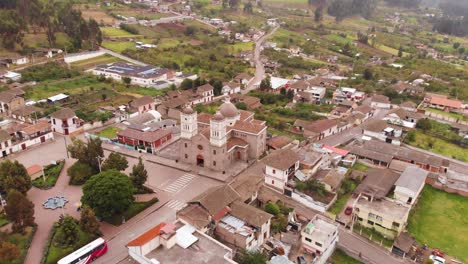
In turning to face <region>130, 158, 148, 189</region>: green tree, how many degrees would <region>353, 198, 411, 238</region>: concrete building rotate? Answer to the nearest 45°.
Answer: approximately 45° to its right

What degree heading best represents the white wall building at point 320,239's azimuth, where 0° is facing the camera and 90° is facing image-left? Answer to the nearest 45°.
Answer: approximately 45°

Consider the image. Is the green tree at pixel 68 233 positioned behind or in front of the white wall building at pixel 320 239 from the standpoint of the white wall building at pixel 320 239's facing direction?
in front

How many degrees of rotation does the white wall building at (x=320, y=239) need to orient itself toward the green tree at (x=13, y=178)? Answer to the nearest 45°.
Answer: approximately 45° to its right

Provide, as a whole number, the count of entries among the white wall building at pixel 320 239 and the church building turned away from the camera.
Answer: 0

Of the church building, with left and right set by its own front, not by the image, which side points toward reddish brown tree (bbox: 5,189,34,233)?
front

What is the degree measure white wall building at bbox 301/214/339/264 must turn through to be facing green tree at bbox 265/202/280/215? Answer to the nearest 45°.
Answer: approximately 90° to its right

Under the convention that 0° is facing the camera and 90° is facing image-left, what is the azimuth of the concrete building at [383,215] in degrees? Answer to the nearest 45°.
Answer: approximately 45°

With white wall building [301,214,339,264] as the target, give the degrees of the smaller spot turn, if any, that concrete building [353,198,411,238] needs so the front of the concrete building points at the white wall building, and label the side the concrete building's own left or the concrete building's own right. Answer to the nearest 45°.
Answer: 0° — it already faces it

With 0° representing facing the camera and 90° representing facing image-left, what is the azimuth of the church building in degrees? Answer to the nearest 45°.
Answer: approximately 45°

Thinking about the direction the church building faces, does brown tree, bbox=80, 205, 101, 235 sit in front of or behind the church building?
in front

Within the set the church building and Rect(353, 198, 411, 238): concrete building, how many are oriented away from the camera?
0

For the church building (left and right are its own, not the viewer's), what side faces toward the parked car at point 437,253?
left

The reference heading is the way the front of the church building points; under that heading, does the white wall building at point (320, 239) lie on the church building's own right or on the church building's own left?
on the church building's own left
